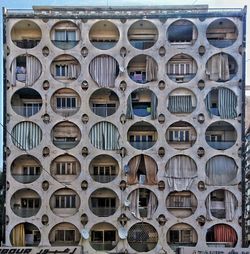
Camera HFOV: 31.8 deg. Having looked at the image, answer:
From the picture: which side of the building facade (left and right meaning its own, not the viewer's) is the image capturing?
front
